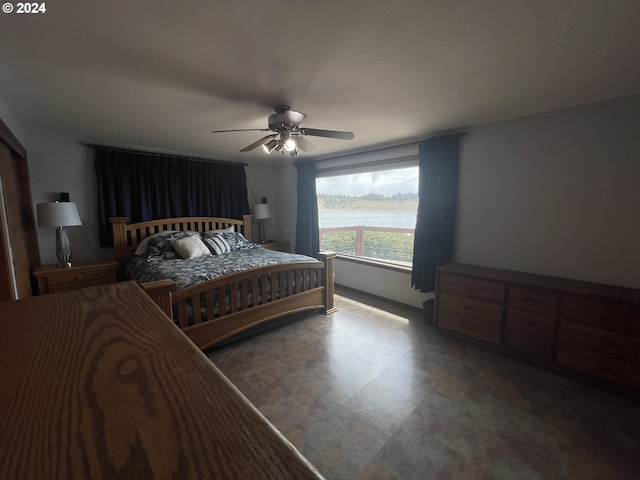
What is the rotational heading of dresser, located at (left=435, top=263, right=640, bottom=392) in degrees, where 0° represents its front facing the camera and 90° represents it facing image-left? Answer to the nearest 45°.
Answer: approximately 45°

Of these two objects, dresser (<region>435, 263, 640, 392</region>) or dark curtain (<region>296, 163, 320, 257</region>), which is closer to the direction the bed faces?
the dresser

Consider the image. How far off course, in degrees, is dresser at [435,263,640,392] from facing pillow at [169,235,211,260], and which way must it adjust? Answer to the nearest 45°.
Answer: approximately 45° to its right

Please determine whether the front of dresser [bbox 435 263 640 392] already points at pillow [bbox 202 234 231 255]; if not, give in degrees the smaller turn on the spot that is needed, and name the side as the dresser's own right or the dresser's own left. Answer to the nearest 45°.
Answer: approximately 45° to the dresser's own right

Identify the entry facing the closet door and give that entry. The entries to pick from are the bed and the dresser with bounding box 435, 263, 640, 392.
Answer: the dresser

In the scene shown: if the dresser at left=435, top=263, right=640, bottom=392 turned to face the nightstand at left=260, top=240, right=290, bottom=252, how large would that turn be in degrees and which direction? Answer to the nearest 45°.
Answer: approximately 45° to its right

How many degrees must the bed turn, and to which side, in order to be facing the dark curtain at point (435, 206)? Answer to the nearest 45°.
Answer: approximately 45° to its left

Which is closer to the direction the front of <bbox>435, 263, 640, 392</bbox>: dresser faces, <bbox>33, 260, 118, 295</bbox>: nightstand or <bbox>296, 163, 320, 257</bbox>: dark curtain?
the nightstand

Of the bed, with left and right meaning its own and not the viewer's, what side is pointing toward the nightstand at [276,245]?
left

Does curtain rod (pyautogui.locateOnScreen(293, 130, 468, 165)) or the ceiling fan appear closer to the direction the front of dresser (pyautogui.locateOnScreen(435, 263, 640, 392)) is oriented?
the ceiling fan

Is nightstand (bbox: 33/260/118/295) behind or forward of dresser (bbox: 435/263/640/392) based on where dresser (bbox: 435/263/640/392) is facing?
forward

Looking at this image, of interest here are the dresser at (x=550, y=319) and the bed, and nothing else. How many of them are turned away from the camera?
0

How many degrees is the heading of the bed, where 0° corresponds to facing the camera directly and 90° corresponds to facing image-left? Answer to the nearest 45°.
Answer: approximately 315°
